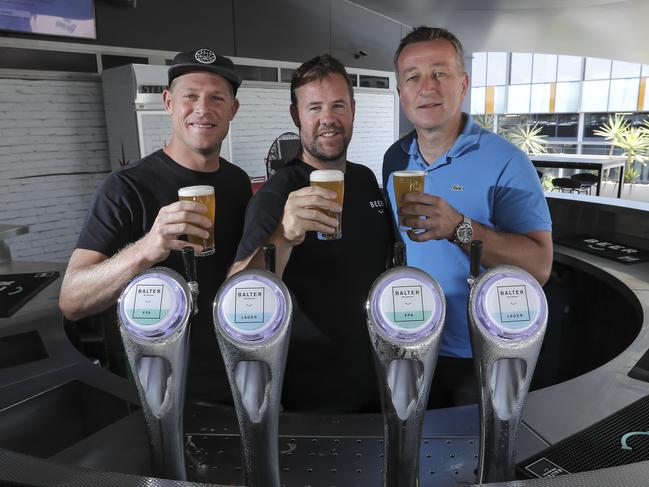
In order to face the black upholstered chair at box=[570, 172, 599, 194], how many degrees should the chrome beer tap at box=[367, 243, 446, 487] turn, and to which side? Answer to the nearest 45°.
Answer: approximately 180°

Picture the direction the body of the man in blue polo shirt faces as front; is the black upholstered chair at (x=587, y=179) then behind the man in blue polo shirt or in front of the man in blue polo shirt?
behind

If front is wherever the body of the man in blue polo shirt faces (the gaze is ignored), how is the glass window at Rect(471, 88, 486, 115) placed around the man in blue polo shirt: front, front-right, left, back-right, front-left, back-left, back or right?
back-right

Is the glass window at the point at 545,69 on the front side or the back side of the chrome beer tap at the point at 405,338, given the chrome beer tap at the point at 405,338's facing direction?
on the back side

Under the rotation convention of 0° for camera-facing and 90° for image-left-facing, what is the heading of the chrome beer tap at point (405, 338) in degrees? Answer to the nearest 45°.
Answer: approximately 0°

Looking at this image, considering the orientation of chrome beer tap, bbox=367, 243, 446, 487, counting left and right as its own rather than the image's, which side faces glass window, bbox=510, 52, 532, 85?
back

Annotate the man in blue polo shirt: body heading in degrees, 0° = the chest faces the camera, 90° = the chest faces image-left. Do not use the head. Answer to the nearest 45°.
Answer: approximately 45°

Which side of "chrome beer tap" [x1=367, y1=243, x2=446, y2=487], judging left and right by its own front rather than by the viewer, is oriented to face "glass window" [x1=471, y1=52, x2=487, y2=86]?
back
